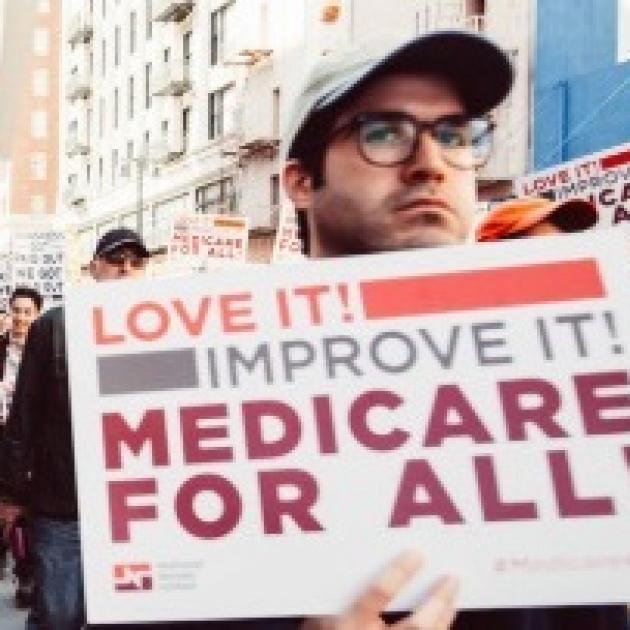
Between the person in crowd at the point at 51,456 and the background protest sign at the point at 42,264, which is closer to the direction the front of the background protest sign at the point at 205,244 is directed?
the person in crowd

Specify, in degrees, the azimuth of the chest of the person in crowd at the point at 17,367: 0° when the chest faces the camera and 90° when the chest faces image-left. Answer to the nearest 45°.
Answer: approximately 0°

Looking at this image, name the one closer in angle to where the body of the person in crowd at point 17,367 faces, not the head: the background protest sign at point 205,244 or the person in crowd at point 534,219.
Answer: the person in crowd

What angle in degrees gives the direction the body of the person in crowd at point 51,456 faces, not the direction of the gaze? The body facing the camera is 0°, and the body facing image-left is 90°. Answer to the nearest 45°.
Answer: approximately 315°

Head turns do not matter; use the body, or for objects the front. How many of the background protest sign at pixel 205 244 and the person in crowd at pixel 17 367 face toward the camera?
2

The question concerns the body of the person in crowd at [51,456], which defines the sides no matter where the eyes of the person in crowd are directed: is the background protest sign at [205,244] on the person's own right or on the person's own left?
on the person's own left

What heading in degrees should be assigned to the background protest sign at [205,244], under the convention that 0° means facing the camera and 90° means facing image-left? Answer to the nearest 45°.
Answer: approximately 0°

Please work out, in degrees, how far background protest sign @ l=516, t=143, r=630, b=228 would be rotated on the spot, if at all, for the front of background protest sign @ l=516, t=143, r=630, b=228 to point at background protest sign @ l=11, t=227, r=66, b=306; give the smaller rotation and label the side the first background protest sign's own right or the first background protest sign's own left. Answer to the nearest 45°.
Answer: approximately 135° to the first background protest sign's own right
